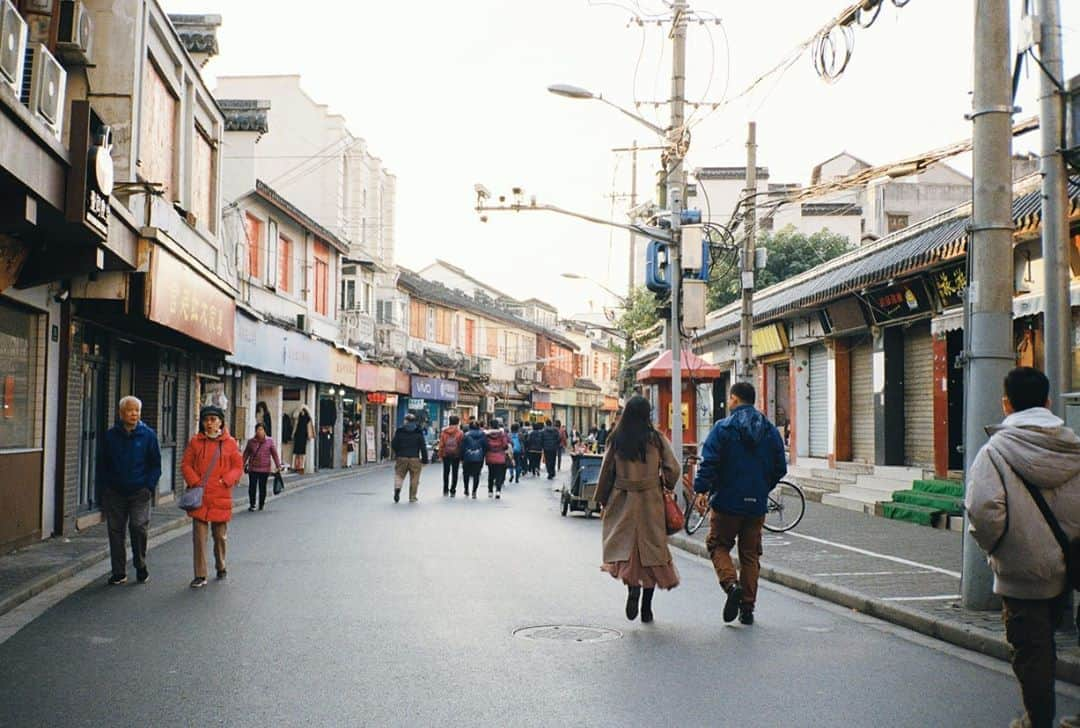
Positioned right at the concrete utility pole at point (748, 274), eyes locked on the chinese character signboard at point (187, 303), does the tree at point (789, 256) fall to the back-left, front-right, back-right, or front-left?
back-right

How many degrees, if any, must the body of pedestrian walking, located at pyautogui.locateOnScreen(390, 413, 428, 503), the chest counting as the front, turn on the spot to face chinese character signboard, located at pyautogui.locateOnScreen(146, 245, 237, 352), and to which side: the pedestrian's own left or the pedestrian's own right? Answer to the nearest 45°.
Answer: approximately 135° to the pedestrian's own left

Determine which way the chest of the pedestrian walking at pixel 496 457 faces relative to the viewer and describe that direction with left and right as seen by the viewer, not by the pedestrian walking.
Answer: facing away from the viewer

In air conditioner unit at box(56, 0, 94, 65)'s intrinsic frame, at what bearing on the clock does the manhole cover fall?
The manhole cover is roughly at 2 o'clock from the air conditioner unit.

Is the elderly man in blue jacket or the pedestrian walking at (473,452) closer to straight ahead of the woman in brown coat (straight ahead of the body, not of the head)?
the pedestrian walking

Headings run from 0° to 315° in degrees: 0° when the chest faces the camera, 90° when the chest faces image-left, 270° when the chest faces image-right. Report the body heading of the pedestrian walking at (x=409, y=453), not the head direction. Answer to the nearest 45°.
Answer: approximately 180°

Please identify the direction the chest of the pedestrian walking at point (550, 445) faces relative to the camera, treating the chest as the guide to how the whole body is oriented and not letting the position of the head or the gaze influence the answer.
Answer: away from the camera

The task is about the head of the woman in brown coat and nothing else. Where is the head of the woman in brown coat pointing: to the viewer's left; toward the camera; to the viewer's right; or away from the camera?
away from the camera

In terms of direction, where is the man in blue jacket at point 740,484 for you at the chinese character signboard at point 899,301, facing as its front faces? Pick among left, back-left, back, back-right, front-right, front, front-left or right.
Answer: front-left

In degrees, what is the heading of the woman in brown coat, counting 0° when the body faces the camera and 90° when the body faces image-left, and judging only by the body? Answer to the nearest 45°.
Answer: approximately 180°

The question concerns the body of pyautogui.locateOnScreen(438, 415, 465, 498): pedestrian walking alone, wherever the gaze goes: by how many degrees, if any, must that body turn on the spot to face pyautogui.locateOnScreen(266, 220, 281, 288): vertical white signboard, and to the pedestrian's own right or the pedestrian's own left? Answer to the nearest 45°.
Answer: approximately 45° to the pedestrian's own left

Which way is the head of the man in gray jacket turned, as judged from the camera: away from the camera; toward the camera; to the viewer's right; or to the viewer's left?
away from the camera

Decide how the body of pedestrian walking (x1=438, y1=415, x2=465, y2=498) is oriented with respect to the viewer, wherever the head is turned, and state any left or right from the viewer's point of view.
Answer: facing away from the viewer

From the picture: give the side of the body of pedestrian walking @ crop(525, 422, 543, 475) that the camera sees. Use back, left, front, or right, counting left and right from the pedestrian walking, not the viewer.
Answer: back

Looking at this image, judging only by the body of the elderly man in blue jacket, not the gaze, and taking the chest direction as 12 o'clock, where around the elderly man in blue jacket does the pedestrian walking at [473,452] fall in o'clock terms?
The pedestrian walking is roughly at 7 o'clock from the elderly man in blue jacket.

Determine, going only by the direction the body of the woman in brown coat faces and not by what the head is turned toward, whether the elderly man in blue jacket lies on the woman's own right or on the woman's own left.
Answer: on the woman's own left

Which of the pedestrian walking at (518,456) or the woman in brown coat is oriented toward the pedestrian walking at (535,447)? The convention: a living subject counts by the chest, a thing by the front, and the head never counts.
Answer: the woman in brown coat

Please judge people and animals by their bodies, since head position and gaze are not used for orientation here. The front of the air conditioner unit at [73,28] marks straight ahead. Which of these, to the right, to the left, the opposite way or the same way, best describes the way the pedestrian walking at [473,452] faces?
to the left

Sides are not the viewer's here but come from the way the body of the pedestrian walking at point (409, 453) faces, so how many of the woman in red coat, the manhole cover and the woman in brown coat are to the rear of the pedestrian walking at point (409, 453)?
3
